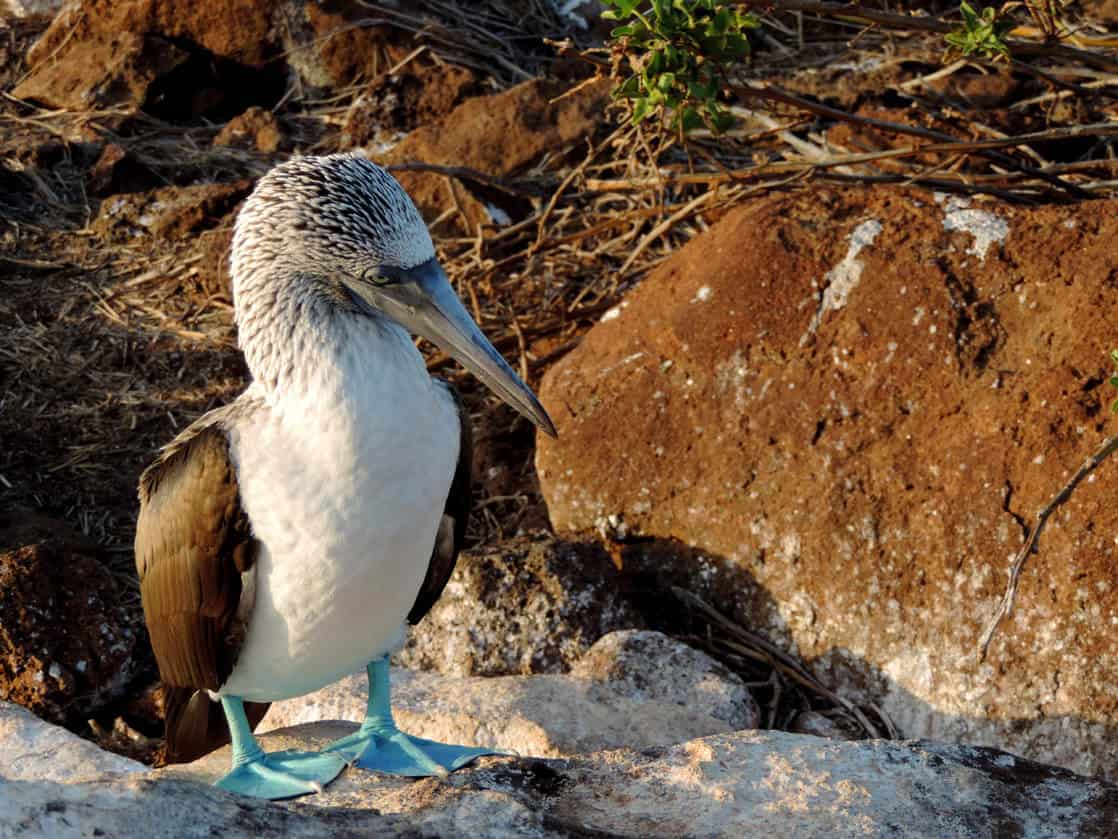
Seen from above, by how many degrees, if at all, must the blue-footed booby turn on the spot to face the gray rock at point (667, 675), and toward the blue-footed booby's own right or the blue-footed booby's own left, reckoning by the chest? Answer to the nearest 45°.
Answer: approximately 90° to the blue-footed booby's own left

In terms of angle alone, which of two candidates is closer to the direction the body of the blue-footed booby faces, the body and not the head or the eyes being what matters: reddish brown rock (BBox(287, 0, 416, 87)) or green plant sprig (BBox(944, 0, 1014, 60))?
the green plant sprig

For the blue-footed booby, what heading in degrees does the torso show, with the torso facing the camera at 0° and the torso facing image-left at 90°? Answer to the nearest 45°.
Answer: approximately 315°

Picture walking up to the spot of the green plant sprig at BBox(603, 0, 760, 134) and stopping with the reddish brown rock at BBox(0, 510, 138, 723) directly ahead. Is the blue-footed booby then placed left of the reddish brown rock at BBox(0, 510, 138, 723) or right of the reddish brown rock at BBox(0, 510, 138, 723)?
left

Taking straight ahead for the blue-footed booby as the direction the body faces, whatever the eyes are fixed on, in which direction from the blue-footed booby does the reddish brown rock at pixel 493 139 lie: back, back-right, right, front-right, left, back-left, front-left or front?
back-left

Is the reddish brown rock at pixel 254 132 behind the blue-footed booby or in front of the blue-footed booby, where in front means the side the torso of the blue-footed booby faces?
behind

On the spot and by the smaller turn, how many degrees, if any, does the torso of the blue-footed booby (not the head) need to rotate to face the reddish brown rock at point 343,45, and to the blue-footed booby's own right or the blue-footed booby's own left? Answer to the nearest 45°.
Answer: approximately 135° to the blue-footed booby's own left

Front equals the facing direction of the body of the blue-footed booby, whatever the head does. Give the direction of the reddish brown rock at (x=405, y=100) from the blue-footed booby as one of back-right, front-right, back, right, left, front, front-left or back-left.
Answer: back-left

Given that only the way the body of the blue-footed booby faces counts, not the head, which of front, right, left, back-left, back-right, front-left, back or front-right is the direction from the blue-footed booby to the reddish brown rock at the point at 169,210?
back-left

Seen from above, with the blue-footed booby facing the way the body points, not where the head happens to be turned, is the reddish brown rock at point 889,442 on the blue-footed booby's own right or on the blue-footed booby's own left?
on the blue-footed booby's own left
